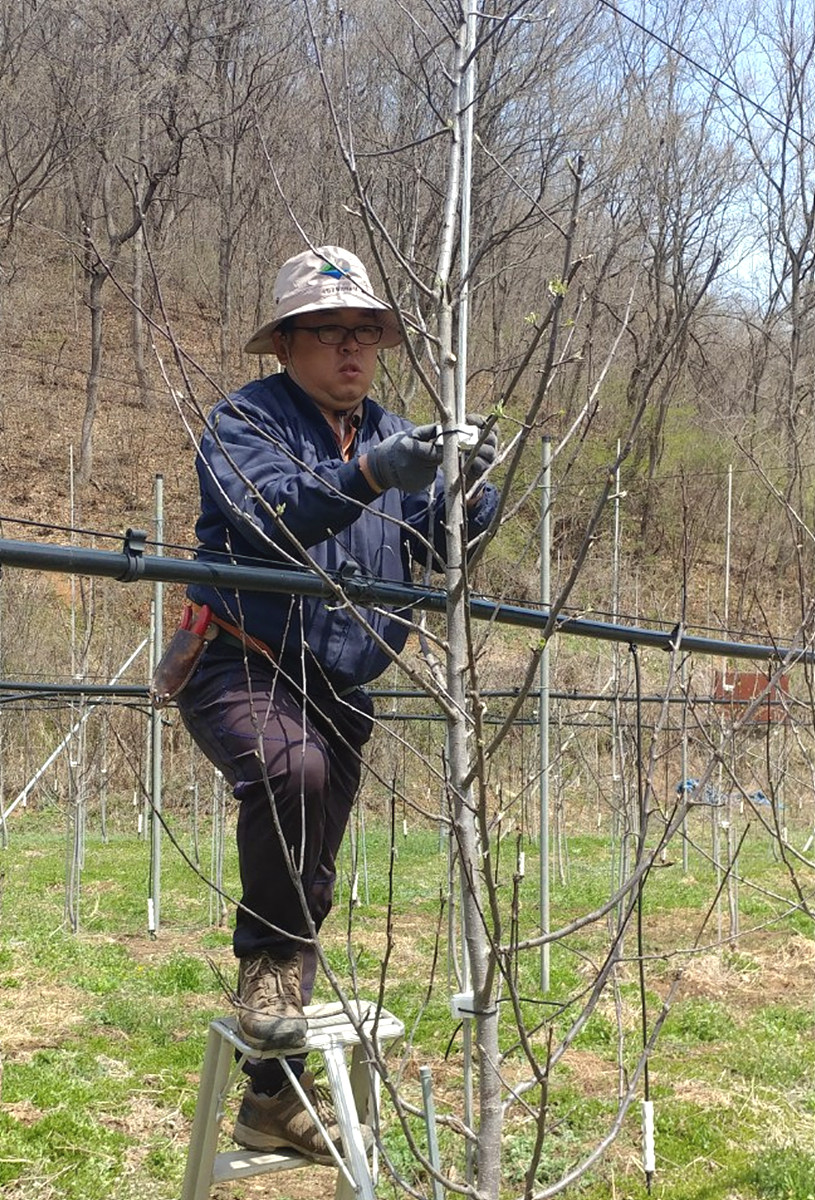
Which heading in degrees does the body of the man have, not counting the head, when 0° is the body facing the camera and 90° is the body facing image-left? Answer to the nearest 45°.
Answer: approximately 315°

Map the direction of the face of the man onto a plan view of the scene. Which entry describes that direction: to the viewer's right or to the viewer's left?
to the viewer's right

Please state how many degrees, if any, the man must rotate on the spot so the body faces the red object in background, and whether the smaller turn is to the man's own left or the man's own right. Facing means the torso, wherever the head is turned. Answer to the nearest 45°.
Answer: approximately 90° to the man's own left
